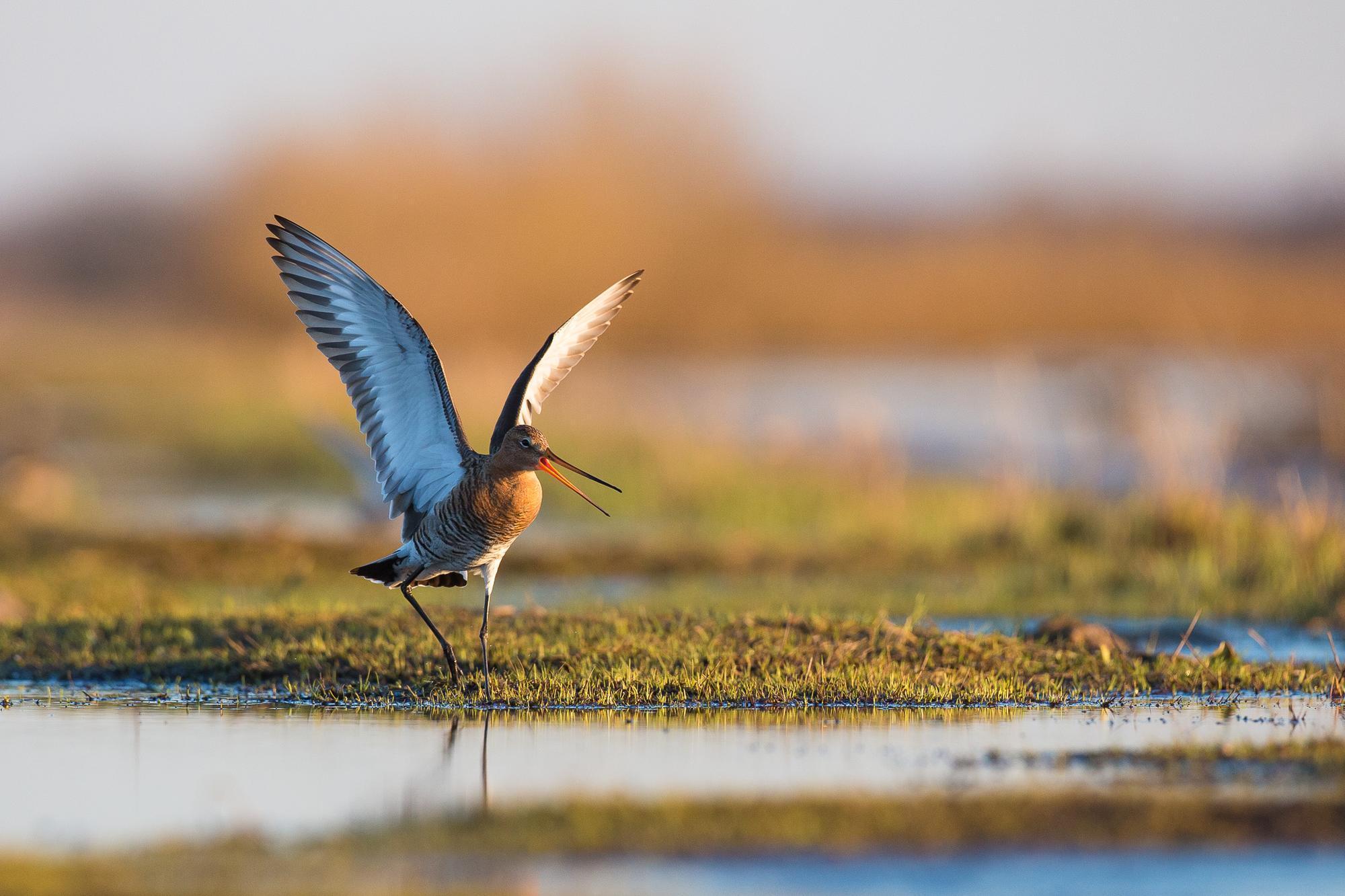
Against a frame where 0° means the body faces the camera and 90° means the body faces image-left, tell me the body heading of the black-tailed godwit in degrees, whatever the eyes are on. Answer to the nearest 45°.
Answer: approximately 315°

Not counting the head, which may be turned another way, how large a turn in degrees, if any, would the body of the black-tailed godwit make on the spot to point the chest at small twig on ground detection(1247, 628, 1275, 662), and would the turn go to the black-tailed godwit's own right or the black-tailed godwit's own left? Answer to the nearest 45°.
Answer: approximately 45° to the black-tailed godwit's own left
